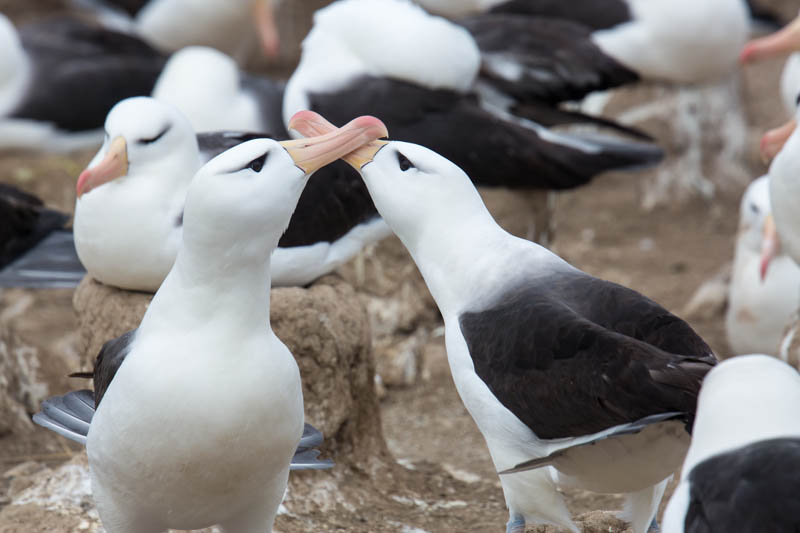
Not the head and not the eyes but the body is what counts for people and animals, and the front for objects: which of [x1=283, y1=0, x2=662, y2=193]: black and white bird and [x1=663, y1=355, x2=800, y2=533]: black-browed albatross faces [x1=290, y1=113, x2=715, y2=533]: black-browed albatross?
[x1=663, y1=355, x2=800, y2=533]: black-browed albatross

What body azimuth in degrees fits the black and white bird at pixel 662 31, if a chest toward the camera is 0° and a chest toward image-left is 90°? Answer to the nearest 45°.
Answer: approximately 270°

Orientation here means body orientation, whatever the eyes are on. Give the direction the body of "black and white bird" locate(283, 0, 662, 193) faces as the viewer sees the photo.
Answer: to the viewer's left

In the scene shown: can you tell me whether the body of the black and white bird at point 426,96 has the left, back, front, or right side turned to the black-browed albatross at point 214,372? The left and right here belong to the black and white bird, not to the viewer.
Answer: left

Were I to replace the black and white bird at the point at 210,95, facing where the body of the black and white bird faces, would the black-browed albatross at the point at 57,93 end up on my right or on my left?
on my right

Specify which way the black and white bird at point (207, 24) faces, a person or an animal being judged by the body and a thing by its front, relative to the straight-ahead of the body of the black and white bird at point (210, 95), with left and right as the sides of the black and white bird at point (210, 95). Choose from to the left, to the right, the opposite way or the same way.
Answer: the opposite way

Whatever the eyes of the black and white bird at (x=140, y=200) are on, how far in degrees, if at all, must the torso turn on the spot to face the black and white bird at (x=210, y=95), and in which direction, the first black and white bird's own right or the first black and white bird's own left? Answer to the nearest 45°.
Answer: approximately 135° to the first black and white bird's own right

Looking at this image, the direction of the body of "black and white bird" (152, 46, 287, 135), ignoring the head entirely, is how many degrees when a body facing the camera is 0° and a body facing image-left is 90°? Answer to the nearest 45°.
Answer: approximately 90°

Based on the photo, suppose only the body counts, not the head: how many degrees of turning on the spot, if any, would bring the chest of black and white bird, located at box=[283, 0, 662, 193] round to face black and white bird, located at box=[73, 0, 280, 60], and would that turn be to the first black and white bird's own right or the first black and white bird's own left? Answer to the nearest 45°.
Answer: approximately 45° to the first black and white bird's own right

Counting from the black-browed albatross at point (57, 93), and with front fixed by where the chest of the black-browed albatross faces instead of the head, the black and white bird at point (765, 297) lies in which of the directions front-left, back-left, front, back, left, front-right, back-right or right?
back-left

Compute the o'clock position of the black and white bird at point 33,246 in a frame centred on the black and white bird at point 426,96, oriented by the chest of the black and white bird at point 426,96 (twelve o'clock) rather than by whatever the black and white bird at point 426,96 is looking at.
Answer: the black and white bird at point 33,246 is roughly at 11 o'clock from the black and white bird at point 426,96.

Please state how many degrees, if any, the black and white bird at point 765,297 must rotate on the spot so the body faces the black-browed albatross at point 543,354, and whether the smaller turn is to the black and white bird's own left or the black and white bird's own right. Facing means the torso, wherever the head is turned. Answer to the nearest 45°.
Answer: approximately 45° to the black and white bird's own right

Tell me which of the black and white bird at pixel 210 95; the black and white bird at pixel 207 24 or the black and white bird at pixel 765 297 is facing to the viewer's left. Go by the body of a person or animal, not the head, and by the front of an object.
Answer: the black and white bird at pixel 210 95
